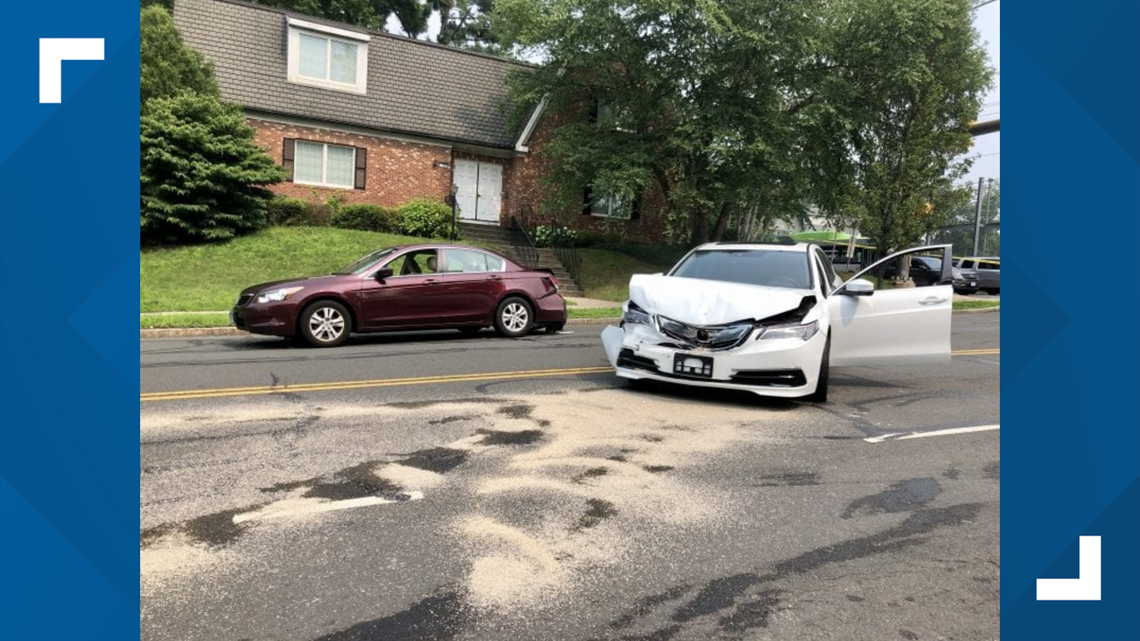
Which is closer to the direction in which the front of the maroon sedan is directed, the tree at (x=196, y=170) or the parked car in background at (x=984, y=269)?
the tree

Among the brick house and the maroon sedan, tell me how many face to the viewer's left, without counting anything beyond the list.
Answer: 1

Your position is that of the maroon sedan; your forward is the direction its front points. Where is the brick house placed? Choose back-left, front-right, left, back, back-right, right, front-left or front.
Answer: right

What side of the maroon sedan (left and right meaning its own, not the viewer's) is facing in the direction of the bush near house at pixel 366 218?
right

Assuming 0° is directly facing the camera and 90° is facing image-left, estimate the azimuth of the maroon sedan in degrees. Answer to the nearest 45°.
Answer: approximately 90°

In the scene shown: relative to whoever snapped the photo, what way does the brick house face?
facing the viewer and to the right of the viewer

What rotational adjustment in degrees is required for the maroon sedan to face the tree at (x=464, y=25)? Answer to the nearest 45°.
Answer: approximately 90° to its right

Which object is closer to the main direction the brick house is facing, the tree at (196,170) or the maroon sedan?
the maroon sedan

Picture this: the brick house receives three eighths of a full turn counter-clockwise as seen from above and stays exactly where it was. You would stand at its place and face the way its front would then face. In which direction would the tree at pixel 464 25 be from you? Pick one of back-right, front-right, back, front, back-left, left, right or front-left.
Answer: front

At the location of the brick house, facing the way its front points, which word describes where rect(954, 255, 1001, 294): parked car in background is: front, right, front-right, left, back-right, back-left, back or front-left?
front-left

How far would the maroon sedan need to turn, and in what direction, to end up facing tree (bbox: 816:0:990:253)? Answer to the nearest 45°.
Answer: approximately 135° to its right

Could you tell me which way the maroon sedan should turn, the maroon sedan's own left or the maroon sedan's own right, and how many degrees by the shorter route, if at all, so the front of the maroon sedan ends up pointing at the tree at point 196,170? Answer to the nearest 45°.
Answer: approximately 45° to the maroon sedan's own right

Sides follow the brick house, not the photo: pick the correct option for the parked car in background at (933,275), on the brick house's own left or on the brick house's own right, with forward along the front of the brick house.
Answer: on the brick house's own left
